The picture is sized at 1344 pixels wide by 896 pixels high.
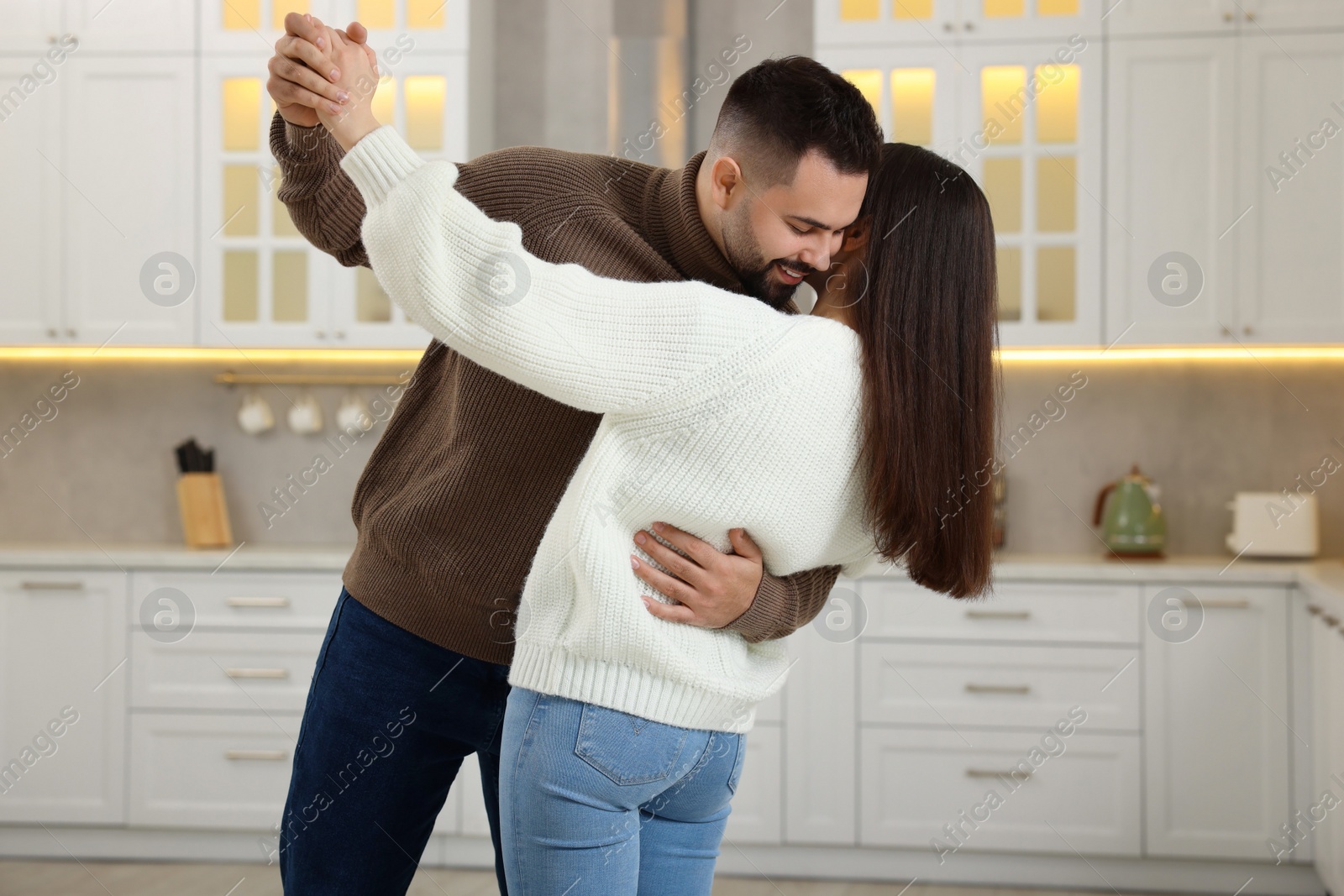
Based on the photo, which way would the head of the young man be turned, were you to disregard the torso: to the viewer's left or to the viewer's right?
to the viewer's right

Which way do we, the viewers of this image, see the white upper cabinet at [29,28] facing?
facing the viewer

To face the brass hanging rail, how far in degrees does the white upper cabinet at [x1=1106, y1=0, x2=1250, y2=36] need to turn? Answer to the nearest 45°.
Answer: approximately 90° to its right

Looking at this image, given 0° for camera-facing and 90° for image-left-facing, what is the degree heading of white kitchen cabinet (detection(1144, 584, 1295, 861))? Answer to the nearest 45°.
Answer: approximately 0°

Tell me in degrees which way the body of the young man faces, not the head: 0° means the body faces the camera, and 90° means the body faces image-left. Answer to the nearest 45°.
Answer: approximately 315°

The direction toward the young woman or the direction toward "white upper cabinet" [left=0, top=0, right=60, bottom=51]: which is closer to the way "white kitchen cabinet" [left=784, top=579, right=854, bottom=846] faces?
the young woman

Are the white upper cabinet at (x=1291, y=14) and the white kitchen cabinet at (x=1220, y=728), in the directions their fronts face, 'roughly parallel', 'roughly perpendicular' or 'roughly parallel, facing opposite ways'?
roughly parallel

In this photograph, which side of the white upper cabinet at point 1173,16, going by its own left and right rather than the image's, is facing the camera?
front

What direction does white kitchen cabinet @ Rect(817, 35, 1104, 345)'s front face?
toward the camera

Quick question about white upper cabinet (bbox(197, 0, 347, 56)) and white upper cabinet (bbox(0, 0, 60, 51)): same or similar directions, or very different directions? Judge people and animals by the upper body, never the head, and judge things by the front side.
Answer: same or similar directions

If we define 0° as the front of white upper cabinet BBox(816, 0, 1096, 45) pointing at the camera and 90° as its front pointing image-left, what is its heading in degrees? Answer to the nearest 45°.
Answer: approximately 0°

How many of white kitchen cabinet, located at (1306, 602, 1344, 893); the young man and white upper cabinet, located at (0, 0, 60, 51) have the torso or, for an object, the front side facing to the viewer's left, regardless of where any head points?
1

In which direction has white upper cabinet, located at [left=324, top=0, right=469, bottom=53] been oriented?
toward the camera
